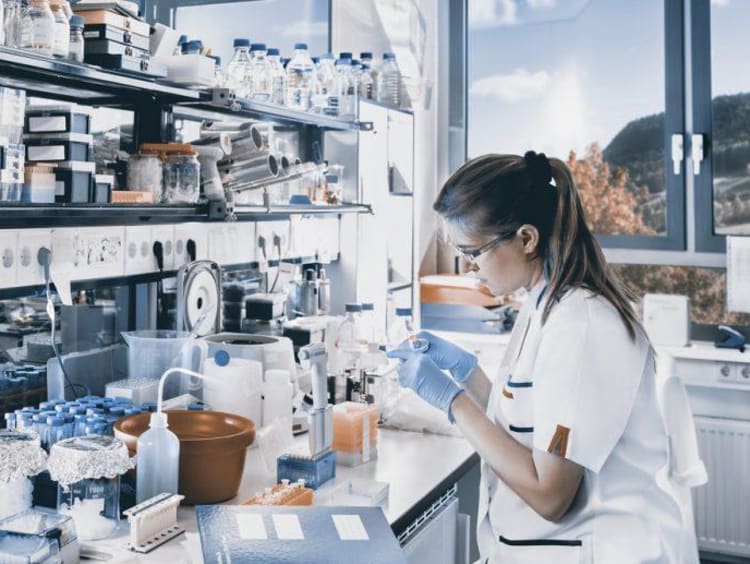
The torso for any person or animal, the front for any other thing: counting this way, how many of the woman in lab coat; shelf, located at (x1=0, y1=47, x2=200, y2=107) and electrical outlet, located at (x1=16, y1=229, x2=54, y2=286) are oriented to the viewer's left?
1

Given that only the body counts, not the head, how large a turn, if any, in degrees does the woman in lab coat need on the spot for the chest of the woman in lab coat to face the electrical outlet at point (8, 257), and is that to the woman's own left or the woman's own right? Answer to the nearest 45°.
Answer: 0° — they already face it

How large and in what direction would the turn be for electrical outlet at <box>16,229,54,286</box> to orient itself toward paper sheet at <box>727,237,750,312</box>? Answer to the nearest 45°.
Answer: approximately 45° to its left

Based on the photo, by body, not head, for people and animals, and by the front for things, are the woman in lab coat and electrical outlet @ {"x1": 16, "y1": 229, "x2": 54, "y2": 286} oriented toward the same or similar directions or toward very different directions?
very different directions

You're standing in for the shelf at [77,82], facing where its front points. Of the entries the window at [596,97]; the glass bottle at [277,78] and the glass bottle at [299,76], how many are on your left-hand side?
3

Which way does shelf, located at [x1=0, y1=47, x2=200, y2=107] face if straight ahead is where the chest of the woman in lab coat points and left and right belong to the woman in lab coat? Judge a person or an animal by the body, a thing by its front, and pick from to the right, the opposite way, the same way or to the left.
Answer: the opposite way

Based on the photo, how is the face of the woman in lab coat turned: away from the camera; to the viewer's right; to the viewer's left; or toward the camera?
to the viewer's left

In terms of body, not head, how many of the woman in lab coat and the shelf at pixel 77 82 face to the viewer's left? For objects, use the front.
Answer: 1

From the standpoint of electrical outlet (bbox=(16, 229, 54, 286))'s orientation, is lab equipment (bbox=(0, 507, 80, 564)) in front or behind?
in front

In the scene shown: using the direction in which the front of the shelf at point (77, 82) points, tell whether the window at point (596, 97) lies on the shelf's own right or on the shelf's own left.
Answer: on the shelf's own left

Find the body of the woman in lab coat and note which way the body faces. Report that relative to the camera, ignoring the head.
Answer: to the viewer's left

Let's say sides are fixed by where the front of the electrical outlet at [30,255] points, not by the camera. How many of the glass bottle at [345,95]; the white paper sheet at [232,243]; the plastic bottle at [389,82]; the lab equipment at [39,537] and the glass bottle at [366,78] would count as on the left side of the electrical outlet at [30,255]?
4
